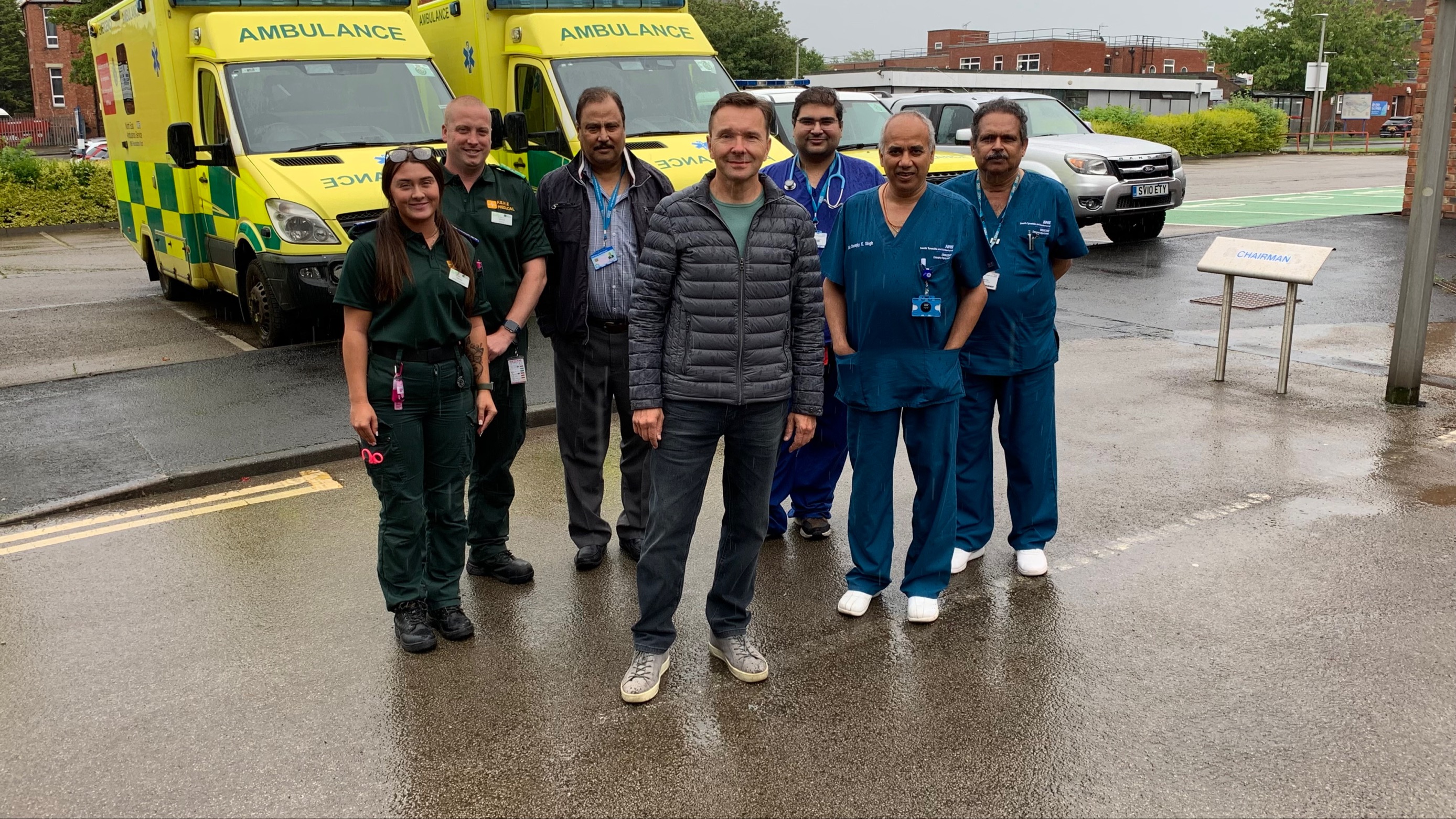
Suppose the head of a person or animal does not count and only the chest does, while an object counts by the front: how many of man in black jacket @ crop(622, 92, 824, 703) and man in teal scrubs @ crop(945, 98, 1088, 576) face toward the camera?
2

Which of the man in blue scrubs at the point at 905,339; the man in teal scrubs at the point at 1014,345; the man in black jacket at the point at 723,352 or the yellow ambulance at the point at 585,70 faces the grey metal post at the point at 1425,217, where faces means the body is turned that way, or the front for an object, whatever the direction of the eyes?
the yellow ambulance

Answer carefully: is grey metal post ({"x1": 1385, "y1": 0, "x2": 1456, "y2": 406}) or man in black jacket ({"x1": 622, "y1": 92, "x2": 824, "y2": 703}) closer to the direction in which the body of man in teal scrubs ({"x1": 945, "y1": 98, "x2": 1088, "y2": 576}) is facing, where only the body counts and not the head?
the man in black jacket

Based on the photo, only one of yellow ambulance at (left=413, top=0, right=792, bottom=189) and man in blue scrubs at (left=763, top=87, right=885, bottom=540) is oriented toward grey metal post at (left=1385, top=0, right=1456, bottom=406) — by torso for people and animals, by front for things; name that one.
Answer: the yellow ambulance

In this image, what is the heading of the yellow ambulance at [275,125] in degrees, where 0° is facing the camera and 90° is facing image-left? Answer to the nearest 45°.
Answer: approximately 315°

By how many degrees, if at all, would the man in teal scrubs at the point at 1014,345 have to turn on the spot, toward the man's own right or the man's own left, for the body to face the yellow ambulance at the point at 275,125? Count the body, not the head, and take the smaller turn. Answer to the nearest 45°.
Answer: approximately 135° to the man's own right

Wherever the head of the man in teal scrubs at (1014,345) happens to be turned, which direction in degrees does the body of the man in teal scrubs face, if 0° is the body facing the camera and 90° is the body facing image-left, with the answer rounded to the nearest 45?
approximately 0°
